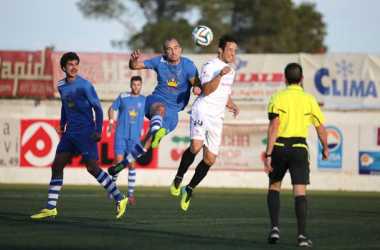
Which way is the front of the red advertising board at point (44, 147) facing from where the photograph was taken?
facing the viewer

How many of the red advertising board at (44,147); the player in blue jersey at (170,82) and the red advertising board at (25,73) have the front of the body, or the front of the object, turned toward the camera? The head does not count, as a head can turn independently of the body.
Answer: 3

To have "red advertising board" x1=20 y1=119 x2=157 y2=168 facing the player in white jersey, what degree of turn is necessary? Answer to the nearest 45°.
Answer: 0° — it already faces them

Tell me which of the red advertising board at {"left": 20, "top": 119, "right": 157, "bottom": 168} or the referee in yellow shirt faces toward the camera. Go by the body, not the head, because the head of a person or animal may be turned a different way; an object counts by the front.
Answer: the red advertising board

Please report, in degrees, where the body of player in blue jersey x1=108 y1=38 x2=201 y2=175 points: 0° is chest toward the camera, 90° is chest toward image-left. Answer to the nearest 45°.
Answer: approximately 0°

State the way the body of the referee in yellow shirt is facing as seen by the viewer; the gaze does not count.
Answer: away from the camera

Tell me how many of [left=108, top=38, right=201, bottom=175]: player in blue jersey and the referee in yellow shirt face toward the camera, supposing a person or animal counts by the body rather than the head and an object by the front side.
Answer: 1

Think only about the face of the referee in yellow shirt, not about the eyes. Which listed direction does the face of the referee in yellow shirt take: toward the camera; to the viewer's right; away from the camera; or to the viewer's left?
away from the camera

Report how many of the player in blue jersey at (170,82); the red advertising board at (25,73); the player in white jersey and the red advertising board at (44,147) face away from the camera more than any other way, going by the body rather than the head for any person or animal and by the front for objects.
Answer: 0

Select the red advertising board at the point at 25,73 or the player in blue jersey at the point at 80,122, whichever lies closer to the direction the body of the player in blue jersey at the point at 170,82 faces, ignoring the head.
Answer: the player in blue jersey

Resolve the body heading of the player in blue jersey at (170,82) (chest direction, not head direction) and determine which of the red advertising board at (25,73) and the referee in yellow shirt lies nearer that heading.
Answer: the referee in yellow shirt

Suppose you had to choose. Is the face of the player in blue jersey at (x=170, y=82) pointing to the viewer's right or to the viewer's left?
to the viewer's right

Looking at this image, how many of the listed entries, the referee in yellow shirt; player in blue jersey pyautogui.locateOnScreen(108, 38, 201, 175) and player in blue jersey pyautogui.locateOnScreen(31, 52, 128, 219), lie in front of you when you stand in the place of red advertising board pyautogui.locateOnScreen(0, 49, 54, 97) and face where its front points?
3

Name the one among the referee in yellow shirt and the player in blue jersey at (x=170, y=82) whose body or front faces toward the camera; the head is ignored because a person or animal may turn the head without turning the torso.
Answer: the player in blue jersey
